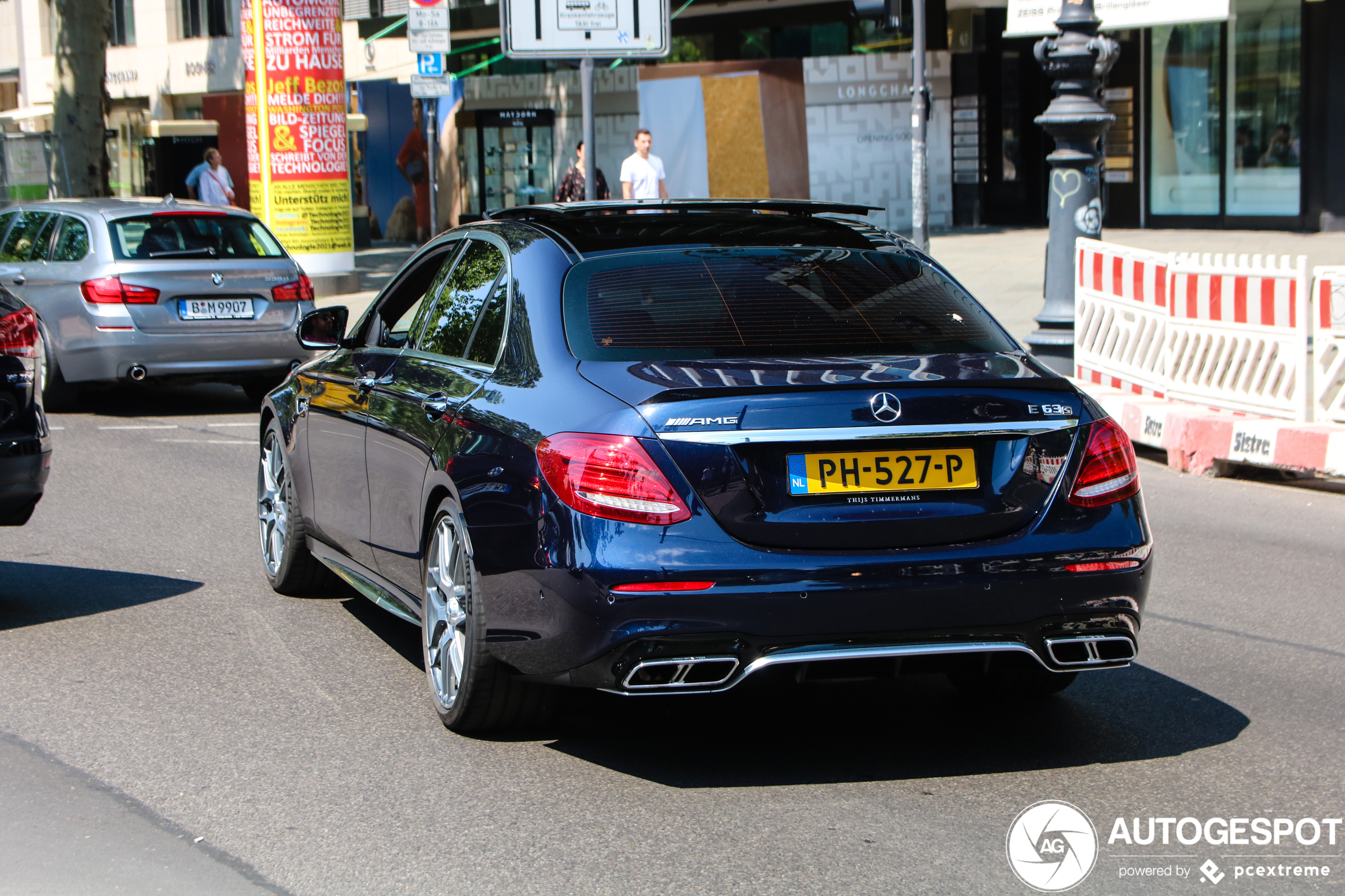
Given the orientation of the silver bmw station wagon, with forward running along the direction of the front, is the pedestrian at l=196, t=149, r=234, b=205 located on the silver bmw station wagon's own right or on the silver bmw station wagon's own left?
on the silver bmw station wagon's own right

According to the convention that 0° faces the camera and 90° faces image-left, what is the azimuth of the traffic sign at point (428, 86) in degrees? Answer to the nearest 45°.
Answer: approximately 0°

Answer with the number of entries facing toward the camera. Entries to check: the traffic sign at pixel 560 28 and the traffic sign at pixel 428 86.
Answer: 2

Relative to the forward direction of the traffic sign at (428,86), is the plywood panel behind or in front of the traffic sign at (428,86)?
behind

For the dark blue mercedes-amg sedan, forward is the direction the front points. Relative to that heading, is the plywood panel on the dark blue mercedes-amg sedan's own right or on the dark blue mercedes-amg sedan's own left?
on the dark blue mercedes-amg sedan's own right

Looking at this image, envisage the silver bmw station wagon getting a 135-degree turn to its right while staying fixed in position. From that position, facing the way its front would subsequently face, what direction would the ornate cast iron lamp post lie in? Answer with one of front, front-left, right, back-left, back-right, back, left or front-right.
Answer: front

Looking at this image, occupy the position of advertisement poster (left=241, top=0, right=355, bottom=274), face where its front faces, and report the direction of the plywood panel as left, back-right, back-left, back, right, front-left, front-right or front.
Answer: back-left

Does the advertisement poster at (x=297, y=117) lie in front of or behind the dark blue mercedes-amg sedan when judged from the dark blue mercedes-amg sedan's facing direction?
in front

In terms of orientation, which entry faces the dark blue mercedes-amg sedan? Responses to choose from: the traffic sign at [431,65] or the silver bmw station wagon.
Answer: the traffic sign

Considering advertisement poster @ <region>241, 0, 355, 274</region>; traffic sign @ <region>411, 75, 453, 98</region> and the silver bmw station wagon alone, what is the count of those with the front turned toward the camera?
2

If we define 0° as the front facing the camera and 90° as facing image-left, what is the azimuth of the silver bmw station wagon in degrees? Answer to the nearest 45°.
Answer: approximately 135°

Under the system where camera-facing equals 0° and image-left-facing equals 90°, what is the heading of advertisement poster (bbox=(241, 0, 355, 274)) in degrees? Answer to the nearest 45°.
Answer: approximately 0°
